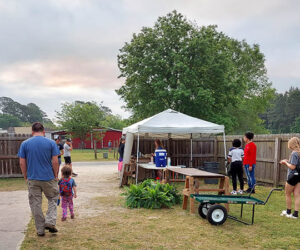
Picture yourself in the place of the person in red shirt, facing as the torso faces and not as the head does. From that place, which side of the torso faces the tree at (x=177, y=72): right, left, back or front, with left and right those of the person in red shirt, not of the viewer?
right

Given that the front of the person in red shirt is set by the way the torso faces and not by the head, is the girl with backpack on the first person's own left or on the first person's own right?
on the first person's own left

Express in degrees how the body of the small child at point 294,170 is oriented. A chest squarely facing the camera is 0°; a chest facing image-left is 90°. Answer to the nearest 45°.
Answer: approximately 90°

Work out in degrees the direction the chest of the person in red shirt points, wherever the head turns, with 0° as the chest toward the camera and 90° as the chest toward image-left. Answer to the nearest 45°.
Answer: approximately 90°

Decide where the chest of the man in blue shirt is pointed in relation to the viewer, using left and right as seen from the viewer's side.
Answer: facing away from the viewer
